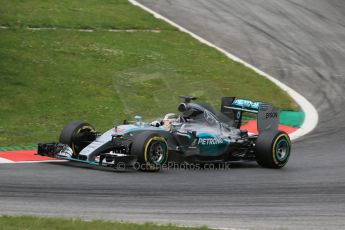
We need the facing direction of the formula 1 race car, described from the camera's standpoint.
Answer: facing the viewer and to the left of the viewer
